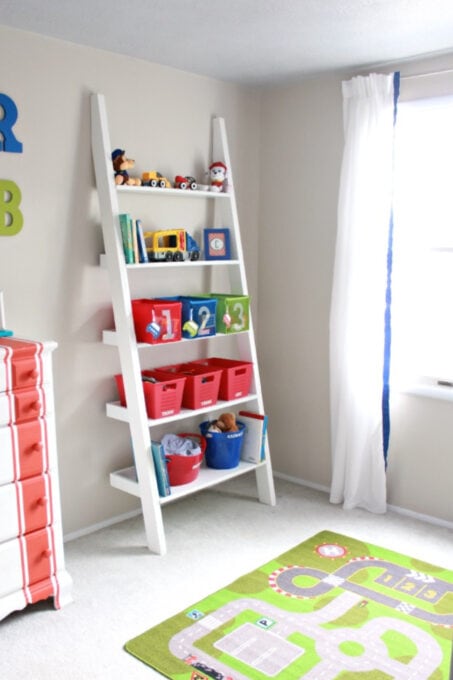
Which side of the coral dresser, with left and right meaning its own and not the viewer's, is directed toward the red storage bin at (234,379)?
left

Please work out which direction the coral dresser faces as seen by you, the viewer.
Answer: facing the viewer and to the right of the viewer

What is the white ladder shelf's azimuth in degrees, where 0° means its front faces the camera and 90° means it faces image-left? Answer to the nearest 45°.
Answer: approximately 315°

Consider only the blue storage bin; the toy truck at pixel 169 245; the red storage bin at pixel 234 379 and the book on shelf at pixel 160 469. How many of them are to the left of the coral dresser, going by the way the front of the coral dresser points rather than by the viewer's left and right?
4

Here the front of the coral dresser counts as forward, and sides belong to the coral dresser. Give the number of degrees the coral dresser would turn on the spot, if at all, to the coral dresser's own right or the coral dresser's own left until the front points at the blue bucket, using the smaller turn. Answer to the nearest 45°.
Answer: approximately 90° to the coral dresser's own left

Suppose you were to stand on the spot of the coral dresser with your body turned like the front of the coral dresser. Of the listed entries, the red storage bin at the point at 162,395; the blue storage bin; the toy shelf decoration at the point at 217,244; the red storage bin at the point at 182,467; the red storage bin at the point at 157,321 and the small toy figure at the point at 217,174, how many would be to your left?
6

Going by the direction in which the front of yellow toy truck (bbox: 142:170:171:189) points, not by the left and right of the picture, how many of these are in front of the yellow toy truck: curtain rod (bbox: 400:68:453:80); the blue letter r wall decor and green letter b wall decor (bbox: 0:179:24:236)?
1

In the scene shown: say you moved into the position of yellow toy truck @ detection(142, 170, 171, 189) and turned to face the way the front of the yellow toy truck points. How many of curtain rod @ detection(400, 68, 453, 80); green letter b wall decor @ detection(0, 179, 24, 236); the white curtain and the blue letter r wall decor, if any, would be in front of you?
2
